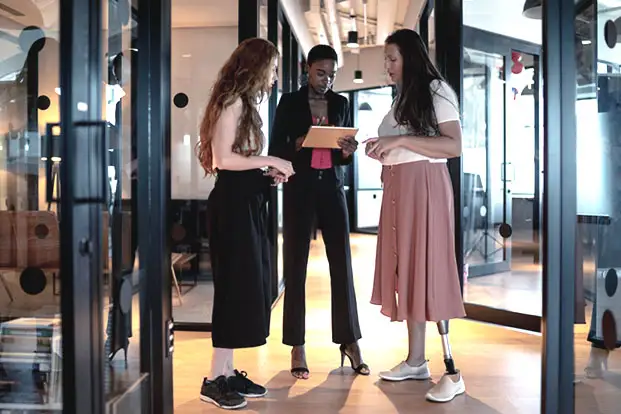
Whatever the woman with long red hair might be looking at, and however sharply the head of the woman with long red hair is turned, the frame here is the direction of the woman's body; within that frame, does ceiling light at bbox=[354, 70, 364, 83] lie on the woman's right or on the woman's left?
on the woman's left

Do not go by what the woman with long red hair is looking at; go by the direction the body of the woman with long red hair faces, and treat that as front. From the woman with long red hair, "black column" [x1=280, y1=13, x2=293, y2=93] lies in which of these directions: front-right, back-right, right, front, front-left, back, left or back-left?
left

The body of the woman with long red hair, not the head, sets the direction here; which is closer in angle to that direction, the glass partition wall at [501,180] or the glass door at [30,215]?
the glass partition wall

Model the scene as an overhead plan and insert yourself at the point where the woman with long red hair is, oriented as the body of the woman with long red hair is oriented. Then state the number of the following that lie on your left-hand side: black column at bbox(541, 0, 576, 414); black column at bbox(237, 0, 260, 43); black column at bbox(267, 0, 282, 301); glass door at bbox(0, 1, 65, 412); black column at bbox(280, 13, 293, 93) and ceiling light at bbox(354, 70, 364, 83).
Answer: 4

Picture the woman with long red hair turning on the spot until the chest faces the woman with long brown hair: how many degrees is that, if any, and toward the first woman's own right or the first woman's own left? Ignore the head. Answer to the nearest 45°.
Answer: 0° — they already face them

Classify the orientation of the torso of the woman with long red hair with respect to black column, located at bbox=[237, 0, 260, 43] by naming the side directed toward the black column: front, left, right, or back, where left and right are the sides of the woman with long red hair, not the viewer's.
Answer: left

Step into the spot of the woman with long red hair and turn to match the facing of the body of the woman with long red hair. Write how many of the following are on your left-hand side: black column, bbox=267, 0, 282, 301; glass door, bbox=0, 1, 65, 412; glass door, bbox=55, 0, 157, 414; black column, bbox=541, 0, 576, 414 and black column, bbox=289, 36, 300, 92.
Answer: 2

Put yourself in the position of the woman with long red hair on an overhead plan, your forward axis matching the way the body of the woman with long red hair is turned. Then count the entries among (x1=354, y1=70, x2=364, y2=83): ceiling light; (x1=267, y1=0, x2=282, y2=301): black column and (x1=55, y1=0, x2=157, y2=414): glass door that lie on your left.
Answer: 2

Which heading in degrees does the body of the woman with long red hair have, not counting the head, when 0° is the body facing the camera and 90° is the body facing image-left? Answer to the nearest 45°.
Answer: approximately 270°

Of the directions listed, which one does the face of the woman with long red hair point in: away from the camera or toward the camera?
away from the camera

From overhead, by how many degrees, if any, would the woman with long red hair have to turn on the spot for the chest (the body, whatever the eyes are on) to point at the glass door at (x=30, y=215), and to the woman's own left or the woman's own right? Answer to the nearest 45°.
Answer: approximately 135° to the woman's own right

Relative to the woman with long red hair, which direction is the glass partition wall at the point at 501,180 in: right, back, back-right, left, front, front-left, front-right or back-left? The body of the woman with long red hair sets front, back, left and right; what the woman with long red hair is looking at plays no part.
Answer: front-left

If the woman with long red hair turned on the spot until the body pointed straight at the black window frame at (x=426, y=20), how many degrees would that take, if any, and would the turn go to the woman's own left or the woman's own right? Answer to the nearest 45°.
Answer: approximately 45° to the woman's own left

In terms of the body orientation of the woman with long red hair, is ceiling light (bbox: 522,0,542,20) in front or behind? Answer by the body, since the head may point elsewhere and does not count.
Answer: in front

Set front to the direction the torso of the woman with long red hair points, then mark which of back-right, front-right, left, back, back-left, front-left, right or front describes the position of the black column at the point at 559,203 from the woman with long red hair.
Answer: front-right

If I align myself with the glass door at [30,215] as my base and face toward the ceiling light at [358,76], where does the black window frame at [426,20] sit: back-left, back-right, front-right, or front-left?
front-right

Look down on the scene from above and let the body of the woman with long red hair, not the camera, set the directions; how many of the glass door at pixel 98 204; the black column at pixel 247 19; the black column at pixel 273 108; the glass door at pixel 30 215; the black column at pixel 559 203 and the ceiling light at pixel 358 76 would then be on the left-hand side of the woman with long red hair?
3
